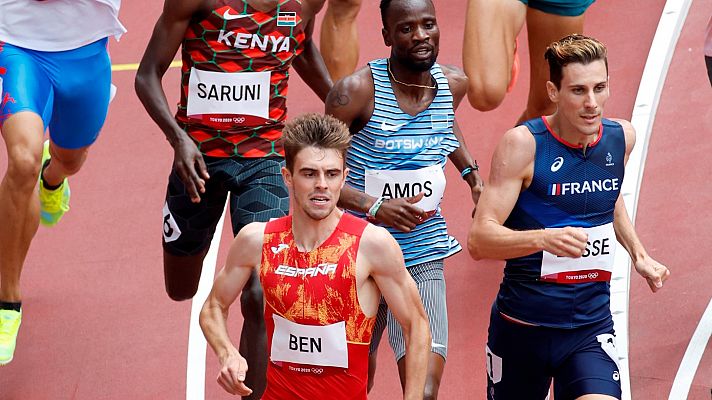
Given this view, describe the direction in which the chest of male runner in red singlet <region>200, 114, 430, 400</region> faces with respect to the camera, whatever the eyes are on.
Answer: toward the camera

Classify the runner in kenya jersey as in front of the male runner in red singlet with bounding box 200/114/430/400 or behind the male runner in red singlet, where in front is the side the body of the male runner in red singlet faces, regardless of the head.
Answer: behind
